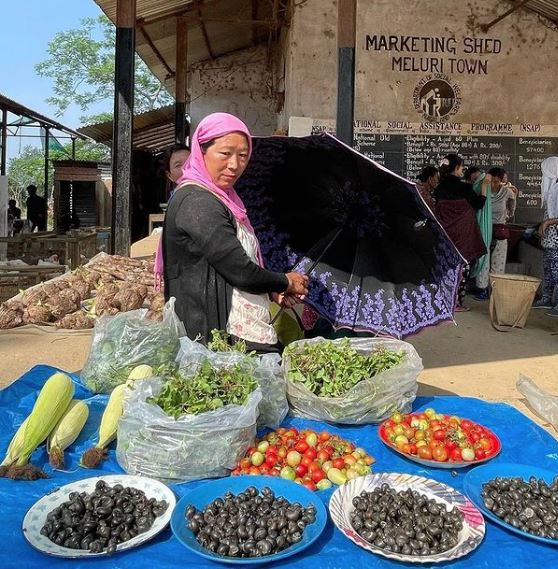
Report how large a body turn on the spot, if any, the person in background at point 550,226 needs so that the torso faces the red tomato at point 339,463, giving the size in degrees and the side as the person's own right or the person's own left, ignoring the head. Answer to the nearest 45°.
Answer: approximately 90° to the person's own left

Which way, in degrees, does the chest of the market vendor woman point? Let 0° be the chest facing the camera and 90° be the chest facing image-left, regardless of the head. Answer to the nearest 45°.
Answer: approximately 270°

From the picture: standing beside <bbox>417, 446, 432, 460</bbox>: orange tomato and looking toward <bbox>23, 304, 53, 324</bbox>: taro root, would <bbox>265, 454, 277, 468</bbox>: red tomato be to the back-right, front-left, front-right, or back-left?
front-left

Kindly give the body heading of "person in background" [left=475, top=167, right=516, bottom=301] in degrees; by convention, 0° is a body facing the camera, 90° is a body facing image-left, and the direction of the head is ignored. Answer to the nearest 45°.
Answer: approximately 45°

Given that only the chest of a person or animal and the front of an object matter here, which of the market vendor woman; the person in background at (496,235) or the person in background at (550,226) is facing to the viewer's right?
the market vendor woman

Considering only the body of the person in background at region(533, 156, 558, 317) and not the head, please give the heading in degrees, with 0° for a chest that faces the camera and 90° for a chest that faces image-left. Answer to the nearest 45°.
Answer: approximately 90°

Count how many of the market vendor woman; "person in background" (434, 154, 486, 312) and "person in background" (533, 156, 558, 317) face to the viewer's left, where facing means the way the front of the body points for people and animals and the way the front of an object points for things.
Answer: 1

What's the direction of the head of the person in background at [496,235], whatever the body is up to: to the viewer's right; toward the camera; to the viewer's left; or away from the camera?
to the viewer's left
